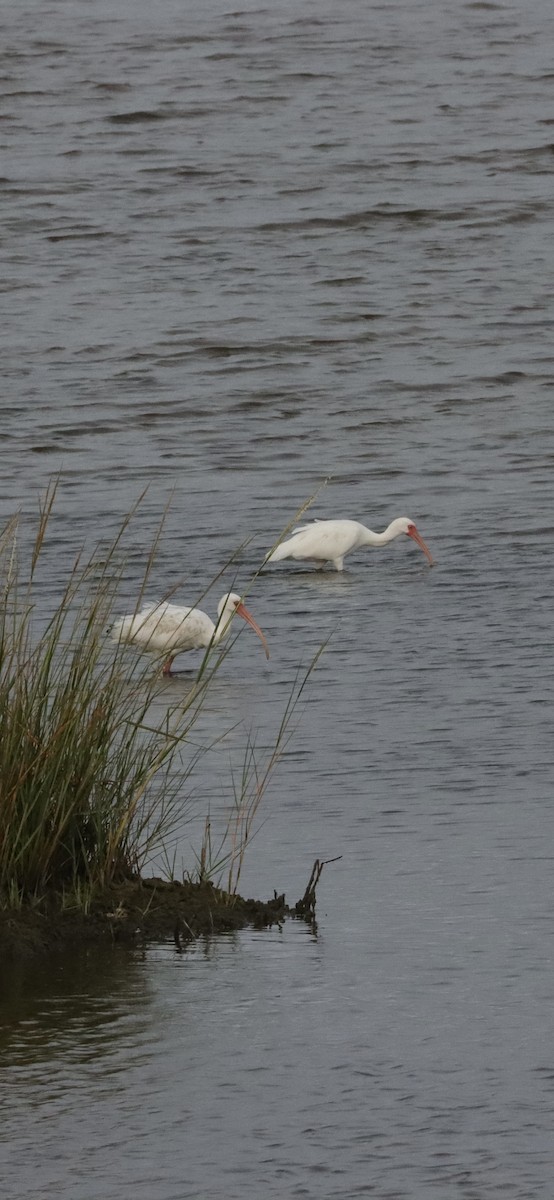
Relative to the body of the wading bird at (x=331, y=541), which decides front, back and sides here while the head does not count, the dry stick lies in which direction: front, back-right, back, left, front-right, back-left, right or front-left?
right

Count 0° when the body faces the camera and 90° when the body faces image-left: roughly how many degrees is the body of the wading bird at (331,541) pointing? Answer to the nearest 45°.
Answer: approximately 270°

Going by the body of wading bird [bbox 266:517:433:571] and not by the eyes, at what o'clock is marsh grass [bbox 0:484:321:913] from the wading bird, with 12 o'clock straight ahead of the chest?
The marsh grass is roughly at 3 o'clock from the wading bird.
